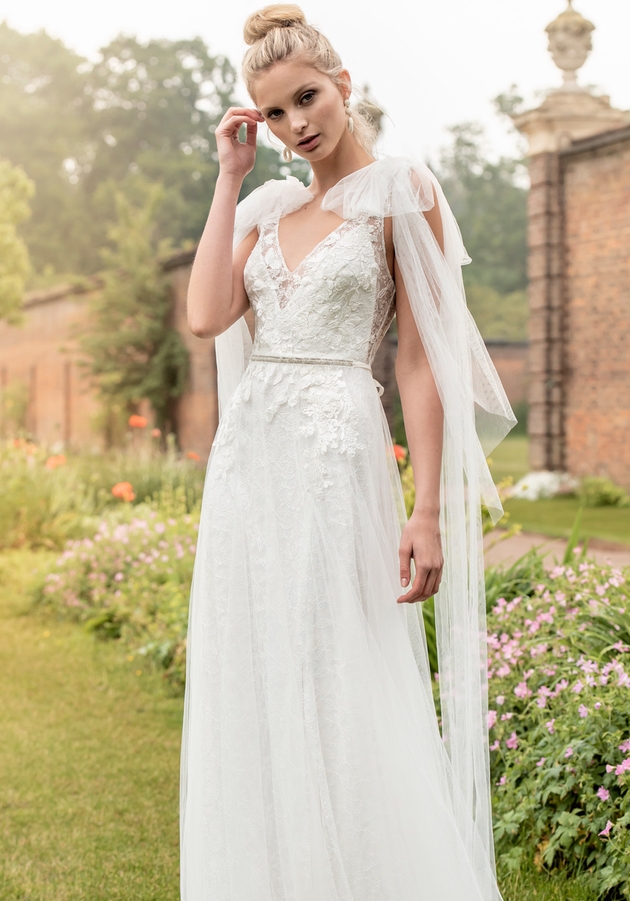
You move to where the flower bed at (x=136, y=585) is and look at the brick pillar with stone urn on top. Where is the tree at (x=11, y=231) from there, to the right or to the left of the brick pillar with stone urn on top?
left

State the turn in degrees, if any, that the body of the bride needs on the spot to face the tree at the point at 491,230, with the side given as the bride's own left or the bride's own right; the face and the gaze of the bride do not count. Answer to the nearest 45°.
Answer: approximately 135° to the bride's own right

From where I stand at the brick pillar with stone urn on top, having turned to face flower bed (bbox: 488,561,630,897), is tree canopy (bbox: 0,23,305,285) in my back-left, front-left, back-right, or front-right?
back-right

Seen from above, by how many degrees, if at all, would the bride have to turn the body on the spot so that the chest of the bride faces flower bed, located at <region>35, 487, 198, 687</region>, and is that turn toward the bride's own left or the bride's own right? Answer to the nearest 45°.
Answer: approximately 135° to the bride's own right

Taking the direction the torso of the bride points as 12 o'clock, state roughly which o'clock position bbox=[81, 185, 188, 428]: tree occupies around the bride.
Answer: The tree is roughly at 4 o'clock from the bride.

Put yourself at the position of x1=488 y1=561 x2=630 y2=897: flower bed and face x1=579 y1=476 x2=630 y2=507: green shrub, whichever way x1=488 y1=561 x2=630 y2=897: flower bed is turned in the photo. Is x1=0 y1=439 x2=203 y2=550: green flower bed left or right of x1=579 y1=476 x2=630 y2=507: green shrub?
left

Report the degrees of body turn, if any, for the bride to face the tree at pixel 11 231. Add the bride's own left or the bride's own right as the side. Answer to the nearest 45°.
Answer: approximately 135° to the bride's own right

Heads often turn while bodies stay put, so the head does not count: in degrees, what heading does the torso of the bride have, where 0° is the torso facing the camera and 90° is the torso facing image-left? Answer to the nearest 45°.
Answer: approximately 45°
